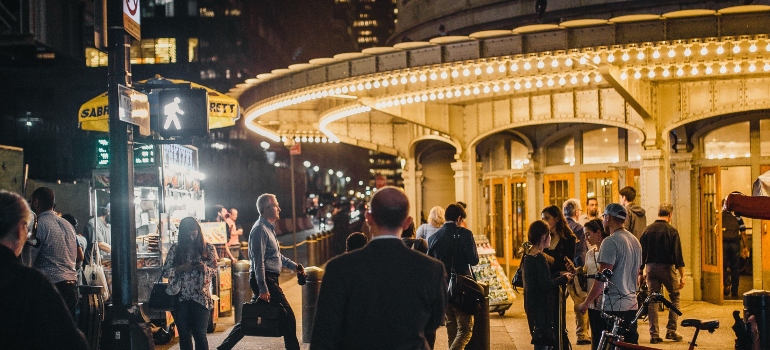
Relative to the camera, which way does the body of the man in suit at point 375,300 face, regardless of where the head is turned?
away from the camera

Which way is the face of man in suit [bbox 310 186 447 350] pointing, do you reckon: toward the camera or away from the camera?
away from the camera

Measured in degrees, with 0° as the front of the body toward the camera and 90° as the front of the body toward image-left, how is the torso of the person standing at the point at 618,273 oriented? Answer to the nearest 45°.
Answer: approximately 135°

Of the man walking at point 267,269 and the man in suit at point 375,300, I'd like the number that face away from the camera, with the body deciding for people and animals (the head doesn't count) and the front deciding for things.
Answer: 1

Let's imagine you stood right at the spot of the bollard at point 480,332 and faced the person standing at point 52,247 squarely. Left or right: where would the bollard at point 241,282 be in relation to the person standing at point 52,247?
right

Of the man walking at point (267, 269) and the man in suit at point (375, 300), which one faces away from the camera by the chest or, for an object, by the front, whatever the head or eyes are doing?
the man in suit
